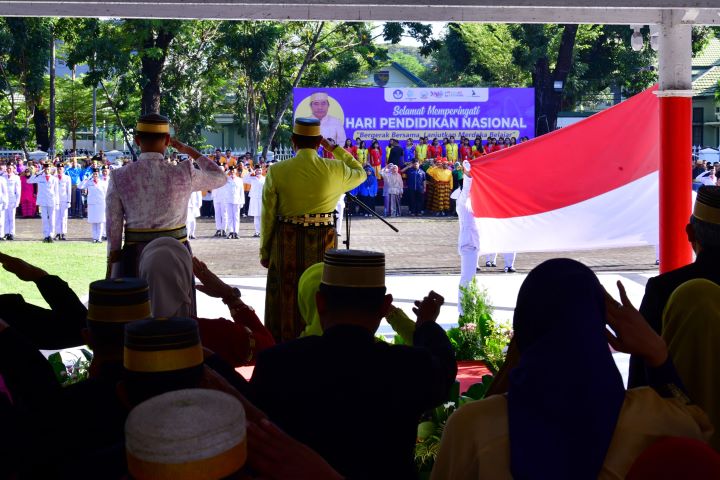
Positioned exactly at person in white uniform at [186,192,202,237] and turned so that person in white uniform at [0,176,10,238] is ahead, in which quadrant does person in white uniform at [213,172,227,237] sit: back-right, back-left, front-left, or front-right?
back-right

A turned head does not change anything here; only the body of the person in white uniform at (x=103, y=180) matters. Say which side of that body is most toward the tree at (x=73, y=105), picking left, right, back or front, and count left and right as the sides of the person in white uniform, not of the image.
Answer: back

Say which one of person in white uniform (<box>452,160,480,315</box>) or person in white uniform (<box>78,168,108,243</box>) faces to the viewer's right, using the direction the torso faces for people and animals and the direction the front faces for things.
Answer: person in white uniform (<box>452,160,480,315</box>)

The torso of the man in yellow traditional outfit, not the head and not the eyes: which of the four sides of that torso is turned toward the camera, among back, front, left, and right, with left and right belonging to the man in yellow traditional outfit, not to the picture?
back

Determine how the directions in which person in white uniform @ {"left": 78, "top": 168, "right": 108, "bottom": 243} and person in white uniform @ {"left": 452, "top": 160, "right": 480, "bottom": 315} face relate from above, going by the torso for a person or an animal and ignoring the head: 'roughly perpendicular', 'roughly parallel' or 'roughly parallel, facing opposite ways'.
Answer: roughly perpendicular

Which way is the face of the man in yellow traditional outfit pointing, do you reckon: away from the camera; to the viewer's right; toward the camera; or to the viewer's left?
away from the camera

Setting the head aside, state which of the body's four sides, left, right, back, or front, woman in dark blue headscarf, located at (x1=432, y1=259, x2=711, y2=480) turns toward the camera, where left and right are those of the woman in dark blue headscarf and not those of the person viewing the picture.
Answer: back

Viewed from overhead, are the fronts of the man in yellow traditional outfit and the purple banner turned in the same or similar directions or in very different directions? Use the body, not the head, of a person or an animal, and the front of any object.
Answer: very different directions

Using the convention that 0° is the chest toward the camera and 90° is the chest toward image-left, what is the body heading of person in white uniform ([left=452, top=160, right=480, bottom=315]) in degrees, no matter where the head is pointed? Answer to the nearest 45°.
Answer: approximately 270°

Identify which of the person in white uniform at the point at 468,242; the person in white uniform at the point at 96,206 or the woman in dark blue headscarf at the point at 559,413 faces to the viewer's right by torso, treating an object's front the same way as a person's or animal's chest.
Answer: the person in white uniform at the point at 468,242
